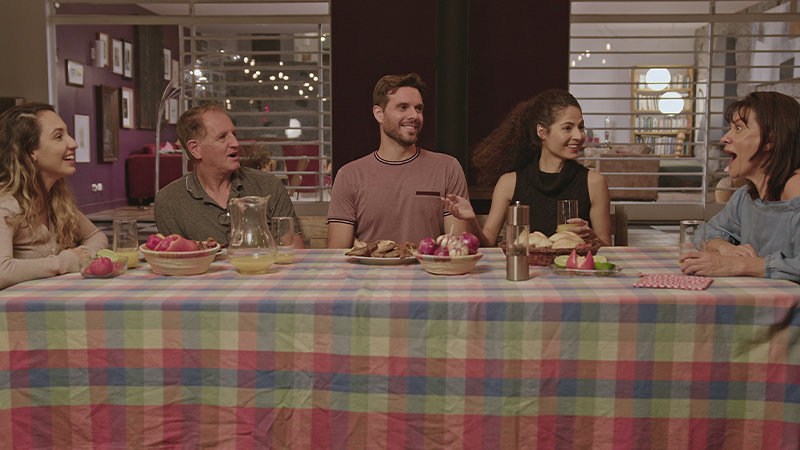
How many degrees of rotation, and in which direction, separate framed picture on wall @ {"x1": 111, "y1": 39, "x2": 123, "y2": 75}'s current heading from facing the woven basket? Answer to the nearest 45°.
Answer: approximately 45° to its right

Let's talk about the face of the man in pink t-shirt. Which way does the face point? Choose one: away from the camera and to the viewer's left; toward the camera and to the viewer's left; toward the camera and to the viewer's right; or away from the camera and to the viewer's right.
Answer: toward the camera and to the viewer's right

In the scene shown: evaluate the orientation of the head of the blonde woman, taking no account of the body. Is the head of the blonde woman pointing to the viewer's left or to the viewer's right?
to the viewer's right

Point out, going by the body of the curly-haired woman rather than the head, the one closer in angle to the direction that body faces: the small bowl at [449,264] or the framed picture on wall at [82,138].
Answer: the small bowl

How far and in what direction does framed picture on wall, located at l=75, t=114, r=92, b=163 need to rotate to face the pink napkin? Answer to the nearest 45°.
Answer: approximately 45° to its right

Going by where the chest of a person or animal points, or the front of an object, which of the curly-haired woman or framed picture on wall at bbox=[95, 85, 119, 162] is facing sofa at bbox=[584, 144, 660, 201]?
the framed picture on wall

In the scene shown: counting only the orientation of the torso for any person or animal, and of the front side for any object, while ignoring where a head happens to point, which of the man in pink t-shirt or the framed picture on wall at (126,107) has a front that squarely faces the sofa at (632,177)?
the framed picture on wall

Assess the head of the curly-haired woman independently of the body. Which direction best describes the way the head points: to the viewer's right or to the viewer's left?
to the viewer's right

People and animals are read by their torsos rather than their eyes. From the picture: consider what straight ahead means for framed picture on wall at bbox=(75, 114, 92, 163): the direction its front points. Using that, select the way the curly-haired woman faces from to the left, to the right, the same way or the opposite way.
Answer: to the right

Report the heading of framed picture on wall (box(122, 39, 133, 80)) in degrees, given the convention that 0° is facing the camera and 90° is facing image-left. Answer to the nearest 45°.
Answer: approximately 315°

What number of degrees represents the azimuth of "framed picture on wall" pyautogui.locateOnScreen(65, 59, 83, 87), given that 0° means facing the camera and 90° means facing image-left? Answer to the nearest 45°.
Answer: approximately 315°

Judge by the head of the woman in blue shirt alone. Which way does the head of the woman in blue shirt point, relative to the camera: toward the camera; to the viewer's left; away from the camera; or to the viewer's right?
to the viewer's left

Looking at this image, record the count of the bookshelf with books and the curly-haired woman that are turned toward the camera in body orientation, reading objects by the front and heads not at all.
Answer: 2
